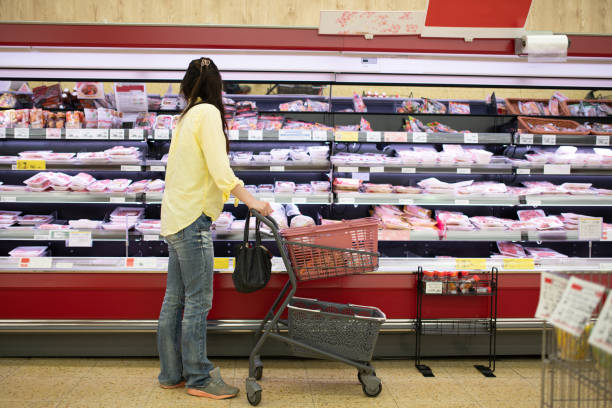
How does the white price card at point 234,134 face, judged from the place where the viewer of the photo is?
facing the viewer

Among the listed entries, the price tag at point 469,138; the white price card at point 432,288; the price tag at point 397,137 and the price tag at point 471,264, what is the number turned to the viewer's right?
0

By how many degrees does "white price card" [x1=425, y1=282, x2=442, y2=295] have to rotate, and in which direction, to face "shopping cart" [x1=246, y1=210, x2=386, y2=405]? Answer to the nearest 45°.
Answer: approximately 45° to its right

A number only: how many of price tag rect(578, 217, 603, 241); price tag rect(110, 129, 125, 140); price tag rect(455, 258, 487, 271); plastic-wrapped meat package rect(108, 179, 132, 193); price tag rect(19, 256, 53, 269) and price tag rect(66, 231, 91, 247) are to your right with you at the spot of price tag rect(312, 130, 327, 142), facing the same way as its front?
4

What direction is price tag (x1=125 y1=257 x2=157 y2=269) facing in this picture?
toward the camera

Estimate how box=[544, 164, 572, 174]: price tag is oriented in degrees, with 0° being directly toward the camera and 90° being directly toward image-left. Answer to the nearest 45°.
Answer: approximately 0°

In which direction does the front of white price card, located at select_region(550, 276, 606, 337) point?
toward the camera

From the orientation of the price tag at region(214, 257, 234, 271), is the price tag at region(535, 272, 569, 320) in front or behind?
in front

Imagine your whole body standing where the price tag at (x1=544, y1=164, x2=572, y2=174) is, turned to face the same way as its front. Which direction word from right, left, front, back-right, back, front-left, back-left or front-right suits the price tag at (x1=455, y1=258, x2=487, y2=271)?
front-right

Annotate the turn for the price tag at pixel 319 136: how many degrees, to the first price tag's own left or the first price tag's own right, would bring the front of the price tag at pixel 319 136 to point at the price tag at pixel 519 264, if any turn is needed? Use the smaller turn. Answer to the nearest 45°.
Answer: approximately 90° to the first price tag's own left

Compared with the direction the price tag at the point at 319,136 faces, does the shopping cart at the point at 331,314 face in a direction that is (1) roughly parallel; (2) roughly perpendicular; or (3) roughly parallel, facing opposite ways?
roughly perpendicular

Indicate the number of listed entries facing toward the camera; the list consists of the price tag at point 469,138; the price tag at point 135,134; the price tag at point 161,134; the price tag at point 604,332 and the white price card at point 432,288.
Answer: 5

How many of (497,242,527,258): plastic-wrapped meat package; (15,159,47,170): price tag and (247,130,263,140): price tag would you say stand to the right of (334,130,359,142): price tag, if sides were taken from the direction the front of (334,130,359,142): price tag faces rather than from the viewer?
2

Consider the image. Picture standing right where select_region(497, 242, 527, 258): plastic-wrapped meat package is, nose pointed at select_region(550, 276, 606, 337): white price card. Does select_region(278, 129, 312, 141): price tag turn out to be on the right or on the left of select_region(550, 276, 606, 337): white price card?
right

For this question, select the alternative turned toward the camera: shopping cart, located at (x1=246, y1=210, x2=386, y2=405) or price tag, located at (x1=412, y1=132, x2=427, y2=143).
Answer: the price tag

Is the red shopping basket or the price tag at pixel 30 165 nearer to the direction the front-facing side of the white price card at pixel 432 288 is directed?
the red shopping basket
